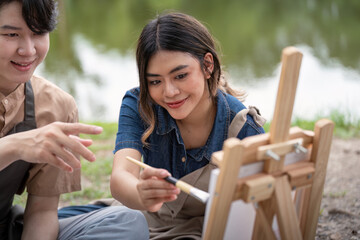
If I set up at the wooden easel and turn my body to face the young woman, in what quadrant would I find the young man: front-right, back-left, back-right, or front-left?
front-left

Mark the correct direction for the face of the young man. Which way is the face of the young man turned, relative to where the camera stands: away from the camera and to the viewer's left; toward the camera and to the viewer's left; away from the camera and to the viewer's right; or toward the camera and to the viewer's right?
toward the camera and to the viewer's right

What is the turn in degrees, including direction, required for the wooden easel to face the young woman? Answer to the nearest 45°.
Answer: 0° — it already faces them

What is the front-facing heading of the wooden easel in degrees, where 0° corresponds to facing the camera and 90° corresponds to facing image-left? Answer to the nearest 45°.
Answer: approximately 135°

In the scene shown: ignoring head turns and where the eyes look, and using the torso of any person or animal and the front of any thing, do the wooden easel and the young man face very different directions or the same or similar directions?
very different directions

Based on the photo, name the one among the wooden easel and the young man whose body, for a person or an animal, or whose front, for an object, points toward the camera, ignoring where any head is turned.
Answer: the young man

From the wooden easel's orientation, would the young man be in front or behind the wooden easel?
in front

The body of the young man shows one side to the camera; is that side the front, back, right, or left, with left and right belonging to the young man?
front

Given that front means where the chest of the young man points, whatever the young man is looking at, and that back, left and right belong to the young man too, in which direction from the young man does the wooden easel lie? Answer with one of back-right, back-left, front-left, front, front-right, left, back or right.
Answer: front-left

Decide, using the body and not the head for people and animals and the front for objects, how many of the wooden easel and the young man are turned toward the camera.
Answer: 1
